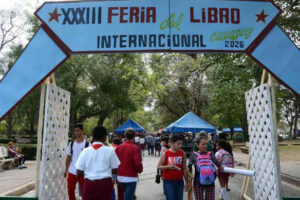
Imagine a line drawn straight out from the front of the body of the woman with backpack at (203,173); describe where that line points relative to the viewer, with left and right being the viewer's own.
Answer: facing the viewer

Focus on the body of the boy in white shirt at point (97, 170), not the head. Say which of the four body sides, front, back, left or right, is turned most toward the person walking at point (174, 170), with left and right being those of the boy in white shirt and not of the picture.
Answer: right

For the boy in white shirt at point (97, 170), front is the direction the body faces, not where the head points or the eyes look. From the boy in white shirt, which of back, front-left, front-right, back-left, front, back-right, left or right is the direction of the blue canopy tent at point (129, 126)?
front

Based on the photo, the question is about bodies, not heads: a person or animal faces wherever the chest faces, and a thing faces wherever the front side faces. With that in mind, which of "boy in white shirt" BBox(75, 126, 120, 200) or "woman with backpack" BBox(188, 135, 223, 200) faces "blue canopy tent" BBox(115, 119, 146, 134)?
the boy in white shirt

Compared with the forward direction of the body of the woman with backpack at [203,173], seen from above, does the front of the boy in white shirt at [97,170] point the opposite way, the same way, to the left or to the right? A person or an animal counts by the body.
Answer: the opposite way

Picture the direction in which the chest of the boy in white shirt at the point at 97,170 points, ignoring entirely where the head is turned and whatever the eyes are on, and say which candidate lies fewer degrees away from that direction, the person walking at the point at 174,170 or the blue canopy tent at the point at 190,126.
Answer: the blue canopy tent

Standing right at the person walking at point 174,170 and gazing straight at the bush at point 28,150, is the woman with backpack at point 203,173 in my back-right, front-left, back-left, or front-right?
back-right

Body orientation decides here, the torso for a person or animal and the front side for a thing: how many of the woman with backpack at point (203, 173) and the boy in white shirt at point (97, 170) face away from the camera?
1

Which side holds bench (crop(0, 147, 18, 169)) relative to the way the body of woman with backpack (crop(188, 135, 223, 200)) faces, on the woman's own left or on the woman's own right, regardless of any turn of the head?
on the woman's own right

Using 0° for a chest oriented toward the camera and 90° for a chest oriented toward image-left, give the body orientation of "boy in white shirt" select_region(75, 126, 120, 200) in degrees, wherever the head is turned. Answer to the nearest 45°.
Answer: approximately 180°

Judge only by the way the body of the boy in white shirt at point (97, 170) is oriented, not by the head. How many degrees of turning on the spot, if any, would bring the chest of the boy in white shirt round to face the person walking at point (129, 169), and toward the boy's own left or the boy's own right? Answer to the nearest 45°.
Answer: approximately 45° to the boy's own right

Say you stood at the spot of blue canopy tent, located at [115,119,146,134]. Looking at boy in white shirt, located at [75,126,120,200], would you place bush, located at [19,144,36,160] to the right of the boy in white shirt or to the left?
right
